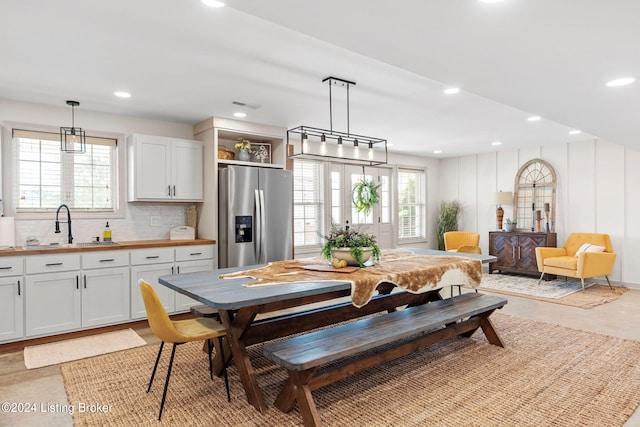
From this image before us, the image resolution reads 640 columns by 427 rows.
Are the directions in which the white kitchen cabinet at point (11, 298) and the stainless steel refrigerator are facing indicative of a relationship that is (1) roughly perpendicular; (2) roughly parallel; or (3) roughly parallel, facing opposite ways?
roughly parallel

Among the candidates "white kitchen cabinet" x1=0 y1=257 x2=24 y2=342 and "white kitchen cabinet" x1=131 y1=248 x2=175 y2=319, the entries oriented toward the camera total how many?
2

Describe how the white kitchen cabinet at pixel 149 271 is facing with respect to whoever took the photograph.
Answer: facing the viewer

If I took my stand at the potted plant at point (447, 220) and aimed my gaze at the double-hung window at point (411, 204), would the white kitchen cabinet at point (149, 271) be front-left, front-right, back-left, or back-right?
front-left

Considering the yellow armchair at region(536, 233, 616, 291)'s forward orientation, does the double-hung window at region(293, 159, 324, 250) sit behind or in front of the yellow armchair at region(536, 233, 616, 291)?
in front

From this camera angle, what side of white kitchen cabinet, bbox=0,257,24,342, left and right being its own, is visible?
front

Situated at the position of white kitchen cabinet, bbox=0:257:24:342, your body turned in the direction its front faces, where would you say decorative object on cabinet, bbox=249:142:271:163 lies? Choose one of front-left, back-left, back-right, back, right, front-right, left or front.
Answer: left

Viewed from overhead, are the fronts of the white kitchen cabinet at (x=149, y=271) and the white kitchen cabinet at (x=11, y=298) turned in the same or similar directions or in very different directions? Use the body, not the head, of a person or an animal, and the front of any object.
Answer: same or similar directions

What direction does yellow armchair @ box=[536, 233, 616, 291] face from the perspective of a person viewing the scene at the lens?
facing the viewer and to the left of the viewer

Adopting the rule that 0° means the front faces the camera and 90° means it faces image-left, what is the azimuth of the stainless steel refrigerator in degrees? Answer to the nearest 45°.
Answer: approximately 315°

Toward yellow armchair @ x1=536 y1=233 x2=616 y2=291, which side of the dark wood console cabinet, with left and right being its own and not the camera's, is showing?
left

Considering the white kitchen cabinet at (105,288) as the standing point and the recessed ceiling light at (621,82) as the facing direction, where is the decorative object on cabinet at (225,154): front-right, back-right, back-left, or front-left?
front-left

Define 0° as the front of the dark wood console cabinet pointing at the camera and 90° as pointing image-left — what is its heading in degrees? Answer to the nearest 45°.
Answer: approximately 45°

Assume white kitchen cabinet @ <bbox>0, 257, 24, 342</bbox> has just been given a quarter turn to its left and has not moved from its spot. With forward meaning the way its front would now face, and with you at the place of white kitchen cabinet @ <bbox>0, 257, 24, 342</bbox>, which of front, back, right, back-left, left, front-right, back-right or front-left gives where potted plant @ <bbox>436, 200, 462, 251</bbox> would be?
front

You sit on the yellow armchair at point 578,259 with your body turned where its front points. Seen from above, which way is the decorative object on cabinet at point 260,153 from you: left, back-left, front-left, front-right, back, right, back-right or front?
front

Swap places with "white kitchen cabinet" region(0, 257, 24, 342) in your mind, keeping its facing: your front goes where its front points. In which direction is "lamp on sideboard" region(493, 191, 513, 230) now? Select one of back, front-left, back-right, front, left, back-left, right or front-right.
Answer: left

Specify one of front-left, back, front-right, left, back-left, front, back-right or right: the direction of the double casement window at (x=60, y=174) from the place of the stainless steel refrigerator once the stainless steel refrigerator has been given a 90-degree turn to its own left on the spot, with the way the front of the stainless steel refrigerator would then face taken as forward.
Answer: back-left
